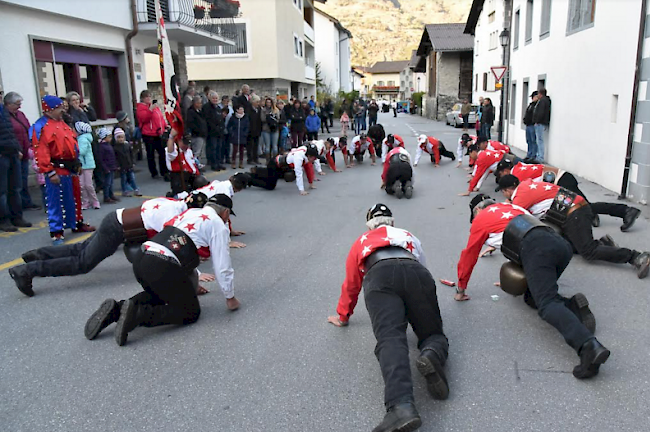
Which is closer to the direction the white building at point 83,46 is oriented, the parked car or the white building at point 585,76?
the white building

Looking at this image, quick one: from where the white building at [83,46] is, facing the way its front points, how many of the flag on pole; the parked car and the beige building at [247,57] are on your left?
2

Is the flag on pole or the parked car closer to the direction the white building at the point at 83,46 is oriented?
the flag on pole

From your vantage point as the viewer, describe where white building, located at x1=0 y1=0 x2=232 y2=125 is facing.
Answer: facing the viewer and to the right of the viewer

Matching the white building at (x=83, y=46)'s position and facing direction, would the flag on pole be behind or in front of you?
in front

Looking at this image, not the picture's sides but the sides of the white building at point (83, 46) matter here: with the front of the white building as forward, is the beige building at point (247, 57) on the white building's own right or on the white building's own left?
on the white building's own left

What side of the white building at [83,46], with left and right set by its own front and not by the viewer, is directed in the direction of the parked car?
left

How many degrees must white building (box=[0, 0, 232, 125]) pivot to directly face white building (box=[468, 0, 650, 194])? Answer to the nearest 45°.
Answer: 0° — it already faces it

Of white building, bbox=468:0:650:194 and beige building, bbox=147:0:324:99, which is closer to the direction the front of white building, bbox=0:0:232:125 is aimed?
the white building
